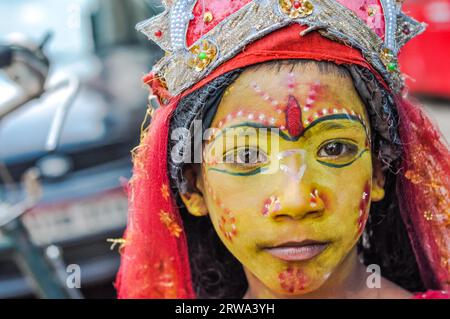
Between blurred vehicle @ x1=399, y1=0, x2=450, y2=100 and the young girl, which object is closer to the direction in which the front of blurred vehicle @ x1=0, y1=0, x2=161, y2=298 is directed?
the young girl

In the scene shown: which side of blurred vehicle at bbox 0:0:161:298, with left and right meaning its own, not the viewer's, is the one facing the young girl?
front

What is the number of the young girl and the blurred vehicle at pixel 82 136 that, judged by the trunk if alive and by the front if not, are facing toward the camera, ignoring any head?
2

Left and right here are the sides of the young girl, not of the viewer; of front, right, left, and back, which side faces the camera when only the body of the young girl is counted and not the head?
front

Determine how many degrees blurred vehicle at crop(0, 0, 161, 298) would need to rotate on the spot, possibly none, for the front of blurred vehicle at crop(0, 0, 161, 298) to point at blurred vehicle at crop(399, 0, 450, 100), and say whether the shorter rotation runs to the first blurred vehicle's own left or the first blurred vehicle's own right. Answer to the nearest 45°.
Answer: approximately 135° to the first blurred vehicle's own left

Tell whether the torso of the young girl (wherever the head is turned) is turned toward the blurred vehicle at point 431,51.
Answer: no

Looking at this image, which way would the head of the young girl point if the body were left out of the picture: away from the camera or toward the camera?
toward the camera

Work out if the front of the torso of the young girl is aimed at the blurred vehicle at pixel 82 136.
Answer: no

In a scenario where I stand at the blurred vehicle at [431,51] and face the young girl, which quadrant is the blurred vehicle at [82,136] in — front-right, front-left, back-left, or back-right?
front-right

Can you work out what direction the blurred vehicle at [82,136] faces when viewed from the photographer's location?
facing the viewer

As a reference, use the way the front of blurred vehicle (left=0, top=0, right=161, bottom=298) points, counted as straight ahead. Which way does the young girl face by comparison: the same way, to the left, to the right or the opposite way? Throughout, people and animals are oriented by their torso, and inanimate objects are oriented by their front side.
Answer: the same way

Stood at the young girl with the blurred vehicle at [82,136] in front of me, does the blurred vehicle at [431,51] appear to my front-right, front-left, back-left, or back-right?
front-right
